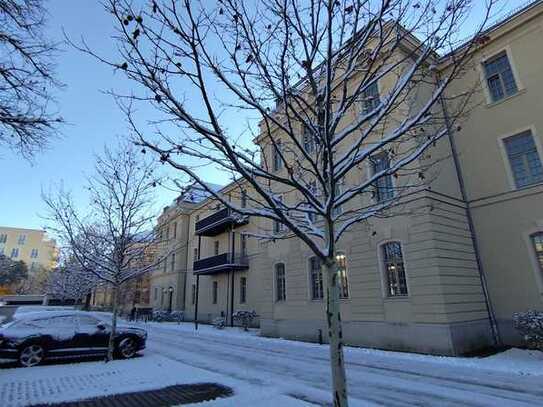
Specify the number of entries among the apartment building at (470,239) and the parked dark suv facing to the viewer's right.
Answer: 1

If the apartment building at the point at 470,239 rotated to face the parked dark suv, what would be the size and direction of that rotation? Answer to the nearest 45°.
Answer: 0° — it already faces it

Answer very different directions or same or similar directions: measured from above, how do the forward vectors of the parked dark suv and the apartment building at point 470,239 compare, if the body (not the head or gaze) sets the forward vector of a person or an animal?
very different directions

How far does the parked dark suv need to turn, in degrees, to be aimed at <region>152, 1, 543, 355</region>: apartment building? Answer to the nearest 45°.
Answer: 0° — it already faces it

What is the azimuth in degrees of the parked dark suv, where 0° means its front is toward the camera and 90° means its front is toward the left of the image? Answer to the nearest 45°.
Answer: approximately 270°

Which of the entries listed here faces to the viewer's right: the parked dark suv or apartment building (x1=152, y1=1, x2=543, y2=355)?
the parked dark suv

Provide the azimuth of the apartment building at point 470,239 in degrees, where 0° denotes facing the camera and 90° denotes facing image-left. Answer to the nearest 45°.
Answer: approximately 45°
